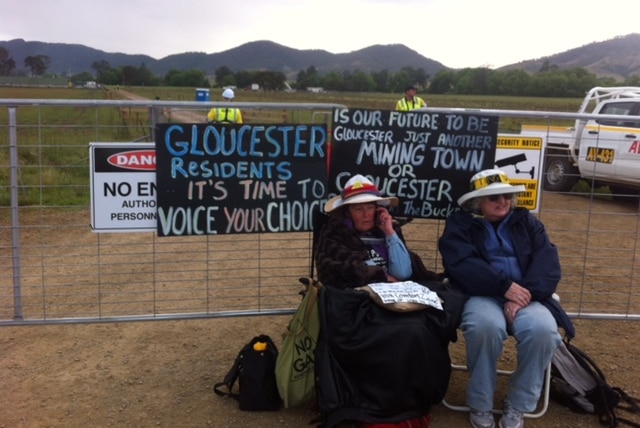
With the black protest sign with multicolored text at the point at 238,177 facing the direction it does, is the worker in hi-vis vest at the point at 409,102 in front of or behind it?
behind

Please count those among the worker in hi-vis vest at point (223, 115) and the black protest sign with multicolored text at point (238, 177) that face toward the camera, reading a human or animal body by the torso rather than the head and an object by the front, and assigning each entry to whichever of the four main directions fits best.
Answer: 2

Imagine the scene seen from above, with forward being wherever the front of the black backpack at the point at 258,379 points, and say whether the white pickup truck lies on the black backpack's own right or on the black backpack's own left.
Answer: on the black backpack's own left

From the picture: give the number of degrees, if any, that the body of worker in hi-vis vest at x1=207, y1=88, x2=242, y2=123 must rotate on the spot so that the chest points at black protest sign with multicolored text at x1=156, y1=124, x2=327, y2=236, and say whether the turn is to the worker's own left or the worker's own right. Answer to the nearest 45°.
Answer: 0° — they already face it

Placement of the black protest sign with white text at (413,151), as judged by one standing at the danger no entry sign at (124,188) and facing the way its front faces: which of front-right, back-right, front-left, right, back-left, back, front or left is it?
left

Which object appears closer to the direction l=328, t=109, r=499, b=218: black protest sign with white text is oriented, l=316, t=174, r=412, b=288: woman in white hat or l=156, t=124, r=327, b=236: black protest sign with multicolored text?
the woman in white hat

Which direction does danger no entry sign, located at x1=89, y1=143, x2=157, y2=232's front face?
toward the camera

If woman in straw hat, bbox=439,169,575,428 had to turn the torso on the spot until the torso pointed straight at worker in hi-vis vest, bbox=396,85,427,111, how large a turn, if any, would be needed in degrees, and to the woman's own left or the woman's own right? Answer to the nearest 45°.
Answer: approximately 180°

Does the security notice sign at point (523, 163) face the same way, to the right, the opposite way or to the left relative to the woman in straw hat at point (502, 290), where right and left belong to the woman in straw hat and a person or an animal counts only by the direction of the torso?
the same way

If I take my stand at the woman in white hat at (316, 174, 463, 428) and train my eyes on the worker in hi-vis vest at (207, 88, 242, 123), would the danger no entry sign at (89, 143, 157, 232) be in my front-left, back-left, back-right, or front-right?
front-left

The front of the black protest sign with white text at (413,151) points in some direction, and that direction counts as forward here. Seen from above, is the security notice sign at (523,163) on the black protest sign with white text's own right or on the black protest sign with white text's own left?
on the black protest sign with white text's own left

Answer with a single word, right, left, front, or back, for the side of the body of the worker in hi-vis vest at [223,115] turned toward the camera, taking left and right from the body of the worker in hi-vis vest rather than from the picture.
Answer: front

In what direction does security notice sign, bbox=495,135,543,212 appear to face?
toward the camera

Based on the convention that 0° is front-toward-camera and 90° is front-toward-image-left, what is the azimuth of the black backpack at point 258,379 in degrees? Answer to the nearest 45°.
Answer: approximately 315°

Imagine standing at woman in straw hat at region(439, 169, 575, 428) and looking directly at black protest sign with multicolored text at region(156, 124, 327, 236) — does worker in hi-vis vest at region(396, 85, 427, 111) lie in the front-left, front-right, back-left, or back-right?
front-right

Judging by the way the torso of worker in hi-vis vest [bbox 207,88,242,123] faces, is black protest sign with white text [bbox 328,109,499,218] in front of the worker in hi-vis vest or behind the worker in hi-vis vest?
in front

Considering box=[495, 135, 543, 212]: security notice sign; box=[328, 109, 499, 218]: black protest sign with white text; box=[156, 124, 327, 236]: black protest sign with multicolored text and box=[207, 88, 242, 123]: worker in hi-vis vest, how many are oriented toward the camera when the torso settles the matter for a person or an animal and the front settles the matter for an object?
4

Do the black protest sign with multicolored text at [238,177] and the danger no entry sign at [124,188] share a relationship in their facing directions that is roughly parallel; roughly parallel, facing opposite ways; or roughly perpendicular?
roughly parallel

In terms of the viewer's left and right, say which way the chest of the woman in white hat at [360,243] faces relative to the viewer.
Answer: facing the viewer and to the right of the viewer

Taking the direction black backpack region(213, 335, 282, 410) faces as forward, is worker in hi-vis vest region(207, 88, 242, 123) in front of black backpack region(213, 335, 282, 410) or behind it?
behind
